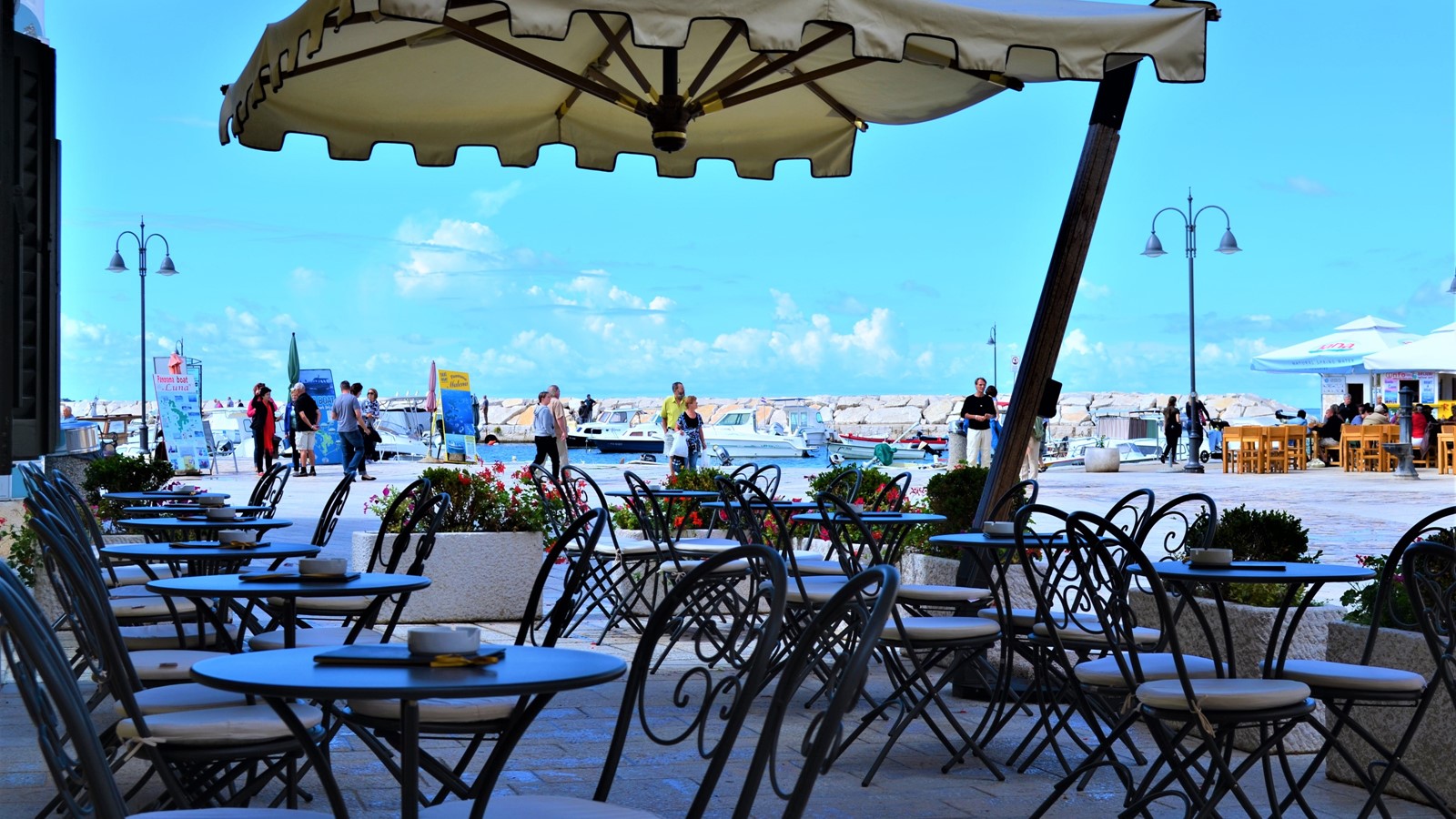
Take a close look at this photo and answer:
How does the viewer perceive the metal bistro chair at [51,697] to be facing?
facing to the right of the viewer

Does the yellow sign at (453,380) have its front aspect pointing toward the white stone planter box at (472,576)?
yes

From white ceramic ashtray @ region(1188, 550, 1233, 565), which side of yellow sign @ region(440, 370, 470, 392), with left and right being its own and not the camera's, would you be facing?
front

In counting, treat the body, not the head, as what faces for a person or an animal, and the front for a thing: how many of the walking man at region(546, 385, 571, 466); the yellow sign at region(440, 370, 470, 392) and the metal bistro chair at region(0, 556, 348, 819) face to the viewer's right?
1
